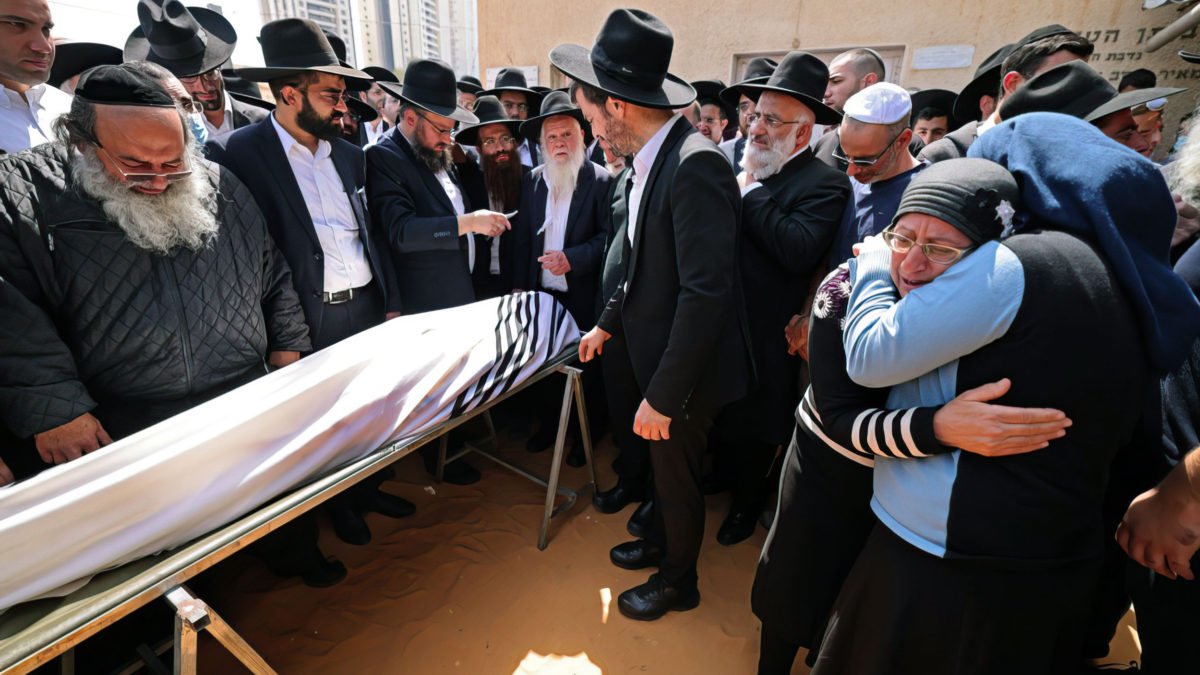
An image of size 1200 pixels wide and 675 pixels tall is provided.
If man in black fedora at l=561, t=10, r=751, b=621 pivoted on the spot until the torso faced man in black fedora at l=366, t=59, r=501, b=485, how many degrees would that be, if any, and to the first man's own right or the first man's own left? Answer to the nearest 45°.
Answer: approximately 45° to the first man's own right

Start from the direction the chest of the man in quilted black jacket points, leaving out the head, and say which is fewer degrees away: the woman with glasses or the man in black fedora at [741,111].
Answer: the woman with glasses

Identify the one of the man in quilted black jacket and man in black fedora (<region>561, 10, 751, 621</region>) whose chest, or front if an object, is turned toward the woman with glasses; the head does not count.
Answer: the man in quilted black jacket

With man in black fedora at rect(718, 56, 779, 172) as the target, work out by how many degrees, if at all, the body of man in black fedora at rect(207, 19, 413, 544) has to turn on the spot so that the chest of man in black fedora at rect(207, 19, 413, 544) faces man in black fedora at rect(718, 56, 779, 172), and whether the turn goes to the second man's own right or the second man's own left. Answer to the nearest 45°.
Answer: approximately 45° to the second man's own left

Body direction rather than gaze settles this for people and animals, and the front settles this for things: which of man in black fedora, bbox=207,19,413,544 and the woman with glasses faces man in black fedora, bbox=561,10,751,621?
man in black fedora, bbox=207,19,413,544

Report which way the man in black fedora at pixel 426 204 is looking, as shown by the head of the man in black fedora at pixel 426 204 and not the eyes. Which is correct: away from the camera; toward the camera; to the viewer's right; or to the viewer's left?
to the viewer's right

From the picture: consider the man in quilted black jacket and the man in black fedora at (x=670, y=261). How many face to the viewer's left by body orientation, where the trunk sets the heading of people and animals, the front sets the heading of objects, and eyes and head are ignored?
1

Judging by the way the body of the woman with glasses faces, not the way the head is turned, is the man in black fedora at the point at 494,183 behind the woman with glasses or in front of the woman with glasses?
behind

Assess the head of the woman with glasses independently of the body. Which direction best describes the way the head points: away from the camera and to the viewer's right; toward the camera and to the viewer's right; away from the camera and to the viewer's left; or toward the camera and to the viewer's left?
toward the camera and to the viewer's left

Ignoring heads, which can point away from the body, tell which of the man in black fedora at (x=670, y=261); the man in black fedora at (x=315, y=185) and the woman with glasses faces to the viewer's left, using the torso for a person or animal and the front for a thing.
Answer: the man in black fedora at (x=670, y=261)

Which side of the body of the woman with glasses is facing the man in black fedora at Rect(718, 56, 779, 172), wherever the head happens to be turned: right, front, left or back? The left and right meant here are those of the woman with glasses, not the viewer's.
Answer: back

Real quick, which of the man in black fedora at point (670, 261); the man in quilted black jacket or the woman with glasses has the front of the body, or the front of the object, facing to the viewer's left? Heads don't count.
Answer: the man in black fedora

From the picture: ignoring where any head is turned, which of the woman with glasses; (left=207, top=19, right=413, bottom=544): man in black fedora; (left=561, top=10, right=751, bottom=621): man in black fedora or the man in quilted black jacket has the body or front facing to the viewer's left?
(left=561, top=10, right=751, bottom=621): man in black fedora

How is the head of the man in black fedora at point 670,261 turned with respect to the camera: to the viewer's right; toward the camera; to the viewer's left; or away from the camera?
to the viewer's left

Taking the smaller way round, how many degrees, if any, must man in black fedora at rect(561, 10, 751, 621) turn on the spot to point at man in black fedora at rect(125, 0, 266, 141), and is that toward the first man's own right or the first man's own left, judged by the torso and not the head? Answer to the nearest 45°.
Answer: approximately 45° to the first man's own right
